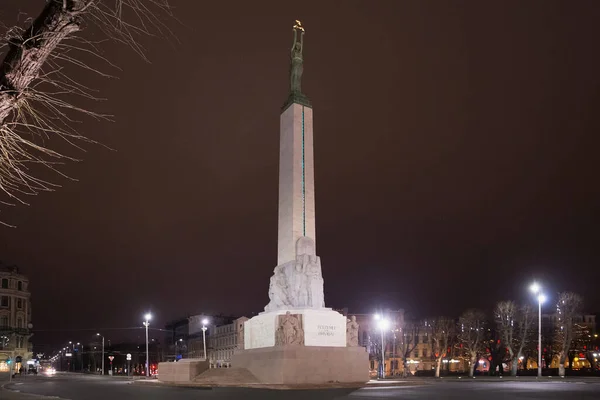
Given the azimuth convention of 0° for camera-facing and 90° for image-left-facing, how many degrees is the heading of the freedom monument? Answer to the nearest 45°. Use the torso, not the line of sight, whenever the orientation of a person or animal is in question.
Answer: approximately 315°
